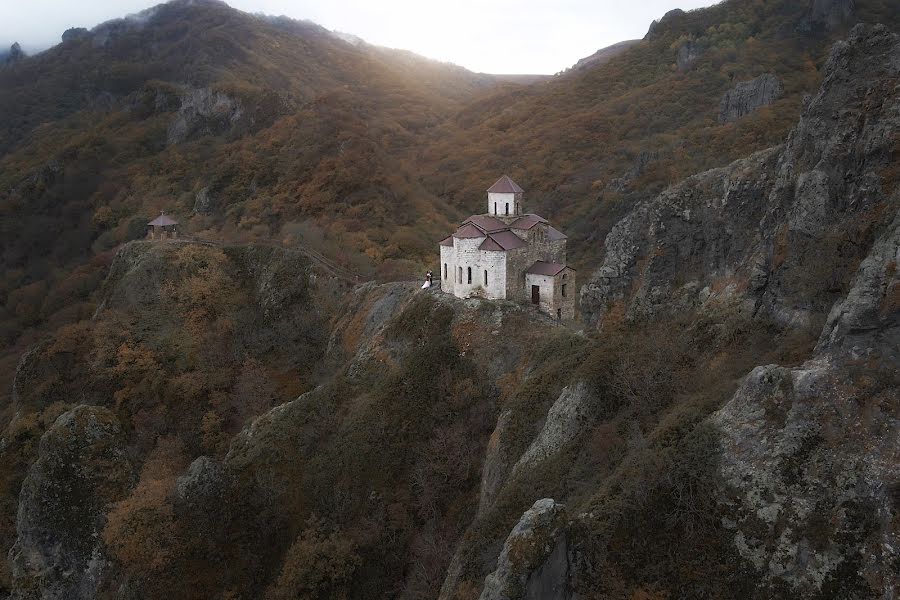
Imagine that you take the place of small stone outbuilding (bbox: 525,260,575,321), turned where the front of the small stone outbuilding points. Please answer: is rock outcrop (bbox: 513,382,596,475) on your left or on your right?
on your left

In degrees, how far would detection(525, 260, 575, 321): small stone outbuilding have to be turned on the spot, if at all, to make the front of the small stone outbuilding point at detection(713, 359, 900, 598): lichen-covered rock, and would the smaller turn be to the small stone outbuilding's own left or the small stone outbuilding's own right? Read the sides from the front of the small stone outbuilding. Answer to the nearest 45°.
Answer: approximately 45° to the small stone outbuilding's own left

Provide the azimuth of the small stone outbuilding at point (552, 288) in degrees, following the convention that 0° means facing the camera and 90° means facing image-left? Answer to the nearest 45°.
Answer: approximately 45°
